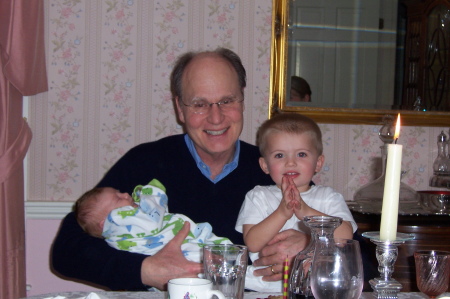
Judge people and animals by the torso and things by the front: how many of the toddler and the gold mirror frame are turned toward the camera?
2

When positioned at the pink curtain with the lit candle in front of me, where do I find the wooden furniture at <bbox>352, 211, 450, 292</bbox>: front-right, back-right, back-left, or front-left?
front-left

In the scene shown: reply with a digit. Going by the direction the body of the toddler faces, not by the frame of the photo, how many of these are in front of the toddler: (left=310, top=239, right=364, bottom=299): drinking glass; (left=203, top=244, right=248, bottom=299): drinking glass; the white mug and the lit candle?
4

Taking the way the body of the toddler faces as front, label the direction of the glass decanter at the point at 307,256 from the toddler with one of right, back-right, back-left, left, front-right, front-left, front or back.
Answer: front

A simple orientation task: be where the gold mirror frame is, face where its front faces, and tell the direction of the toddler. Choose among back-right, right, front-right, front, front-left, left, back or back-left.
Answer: front

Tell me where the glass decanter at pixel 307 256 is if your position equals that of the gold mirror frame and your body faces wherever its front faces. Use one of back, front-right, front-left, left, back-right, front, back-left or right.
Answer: front

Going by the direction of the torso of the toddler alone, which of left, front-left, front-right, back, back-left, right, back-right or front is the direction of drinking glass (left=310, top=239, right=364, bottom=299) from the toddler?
front

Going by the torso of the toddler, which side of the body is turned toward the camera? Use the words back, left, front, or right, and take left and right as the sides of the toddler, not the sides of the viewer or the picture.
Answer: front

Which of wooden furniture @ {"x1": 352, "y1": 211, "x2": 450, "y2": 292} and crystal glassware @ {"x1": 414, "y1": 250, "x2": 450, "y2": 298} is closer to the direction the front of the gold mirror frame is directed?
the crystal glassware

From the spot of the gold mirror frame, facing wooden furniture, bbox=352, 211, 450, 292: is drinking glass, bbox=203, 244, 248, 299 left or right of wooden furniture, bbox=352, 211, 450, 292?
right

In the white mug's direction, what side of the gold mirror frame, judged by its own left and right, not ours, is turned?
front

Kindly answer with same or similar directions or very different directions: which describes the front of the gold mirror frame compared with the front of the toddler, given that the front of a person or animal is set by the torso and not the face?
same or similar directions

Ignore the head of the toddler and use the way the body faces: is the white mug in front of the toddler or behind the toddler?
in front
